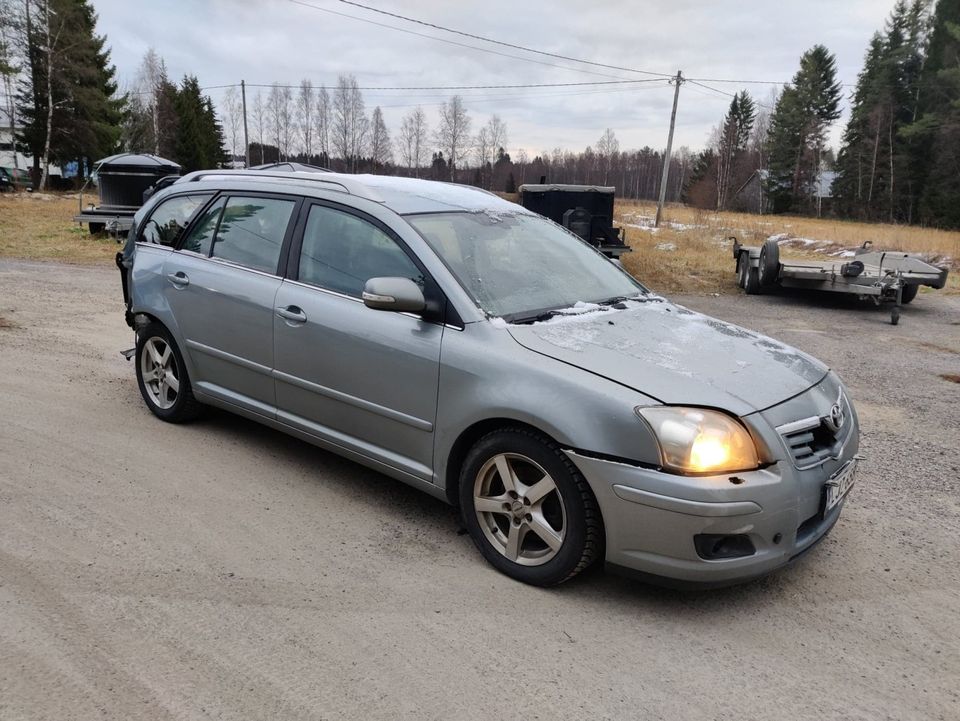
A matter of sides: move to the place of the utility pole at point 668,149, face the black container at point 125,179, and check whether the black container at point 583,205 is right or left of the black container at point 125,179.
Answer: left

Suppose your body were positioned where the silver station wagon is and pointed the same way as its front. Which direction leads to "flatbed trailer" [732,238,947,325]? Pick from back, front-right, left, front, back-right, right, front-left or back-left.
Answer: left

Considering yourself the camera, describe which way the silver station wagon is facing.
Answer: facing the viewer and to the right of the viewer

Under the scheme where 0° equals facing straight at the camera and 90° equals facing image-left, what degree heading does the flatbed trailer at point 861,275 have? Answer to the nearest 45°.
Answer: approximately 315°

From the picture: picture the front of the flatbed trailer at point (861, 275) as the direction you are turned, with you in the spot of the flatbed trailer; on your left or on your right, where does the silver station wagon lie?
on your right

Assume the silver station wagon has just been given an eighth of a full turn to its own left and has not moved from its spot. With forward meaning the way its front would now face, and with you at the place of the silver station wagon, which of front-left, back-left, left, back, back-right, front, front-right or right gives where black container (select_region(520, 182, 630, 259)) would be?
left

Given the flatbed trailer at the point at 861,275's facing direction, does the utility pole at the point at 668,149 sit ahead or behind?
behind

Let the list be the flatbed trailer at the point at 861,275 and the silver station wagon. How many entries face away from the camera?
0

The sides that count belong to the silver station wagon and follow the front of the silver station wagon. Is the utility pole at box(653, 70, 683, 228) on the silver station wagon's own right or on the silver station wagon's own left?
on the silver station wagon's own left
